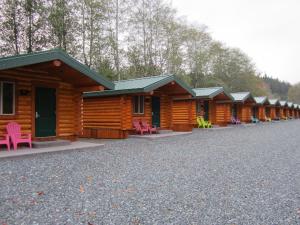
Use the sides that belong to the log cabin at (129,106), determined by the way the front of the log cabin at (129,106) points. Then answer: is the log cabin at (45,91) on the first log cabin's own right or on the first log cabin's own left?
on the first log cabin's own right

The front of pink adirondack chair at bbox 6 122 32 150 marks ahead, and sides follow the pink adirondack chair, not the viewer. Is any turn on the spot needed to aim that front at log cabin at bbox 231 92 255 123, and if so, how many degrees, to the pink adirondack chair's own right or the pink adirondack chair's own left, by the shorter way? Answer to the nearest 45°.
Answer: approximately 90° to the pink adirondack chair's own left

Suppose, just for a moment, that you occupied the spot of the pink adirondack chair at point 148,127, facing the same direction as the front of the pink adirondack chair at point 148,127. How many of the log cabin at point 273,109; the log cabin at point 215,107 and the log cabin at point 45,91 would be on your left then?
2

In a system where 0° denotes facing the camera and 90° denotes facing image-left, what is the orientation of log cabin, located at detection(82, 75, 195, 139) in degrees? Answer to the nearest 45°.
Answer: approximately 315°

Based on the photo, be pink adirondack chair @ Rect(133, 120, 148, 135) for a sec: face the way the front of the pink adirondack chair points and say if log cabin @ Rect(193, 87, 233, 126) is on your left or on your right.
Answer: on your left

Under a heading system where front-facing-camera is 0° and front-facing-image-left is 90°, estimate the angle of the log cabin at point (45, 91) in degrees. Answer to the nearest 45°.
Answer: approximately 315°

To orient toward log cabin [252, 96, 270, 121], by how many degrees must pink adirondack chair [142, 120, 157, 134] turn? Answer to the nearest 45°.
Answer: approximately 90° to its left

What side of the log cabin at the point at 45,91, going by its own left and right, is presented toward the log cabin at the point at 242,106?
left

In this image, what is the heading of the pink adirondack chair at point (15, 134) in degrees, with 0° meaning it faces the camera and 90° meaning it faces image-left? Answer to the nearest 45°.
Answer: approximately 315°
